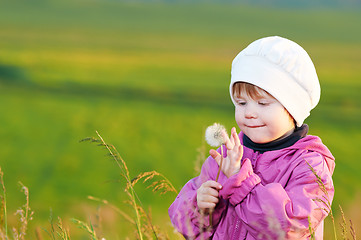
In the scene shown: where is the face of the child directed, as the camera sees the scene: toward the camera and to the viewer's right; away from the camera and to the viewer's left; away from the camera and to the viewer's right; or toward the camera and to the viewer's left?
toward the camera and to the viewer's left

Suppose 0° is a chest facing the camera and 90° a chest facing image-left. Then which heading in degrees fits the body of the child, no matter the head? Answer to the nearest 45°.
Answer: approximately 45°
